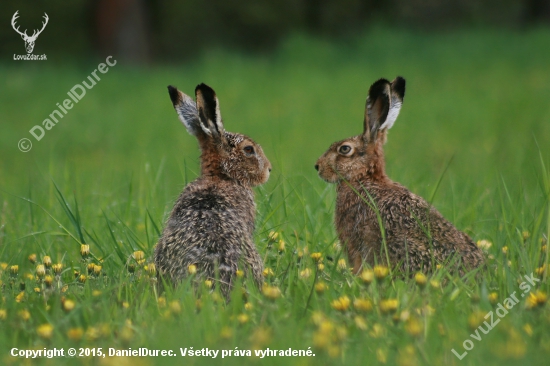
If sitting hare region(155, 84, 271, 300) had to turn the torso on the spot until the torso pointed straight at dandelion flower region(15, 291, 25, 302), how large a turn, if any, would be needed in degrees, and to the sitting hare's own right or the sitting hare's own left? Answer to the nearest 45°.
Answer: approximately 135° to the sitting hare's own left

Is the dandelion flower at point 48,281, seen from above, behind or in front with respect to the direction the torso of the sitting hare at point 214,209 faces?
behind

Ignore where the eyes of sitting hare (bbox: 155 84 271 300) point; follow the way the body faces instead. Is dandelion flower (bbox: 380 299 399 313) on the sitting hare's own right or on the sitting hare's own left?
on the sitting hare's own right

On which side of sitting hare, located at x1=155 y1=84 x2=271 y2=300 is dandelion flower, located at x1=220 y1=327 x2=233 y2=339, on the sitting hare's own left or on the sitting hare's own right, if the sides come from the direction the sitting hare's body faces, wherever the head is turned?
on the sitting hare's own right

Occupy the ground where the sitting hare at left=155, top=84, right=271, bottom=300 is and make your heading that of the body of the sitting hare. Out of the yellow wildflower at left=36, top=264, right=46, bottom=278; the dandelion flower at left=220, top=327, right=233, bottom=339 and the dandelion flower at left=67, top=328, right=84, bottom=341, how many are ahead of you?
0

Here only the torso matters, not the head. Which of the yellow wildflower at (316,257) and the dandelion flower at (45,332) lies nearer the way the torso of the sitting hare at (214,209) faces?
the yellow wildflower

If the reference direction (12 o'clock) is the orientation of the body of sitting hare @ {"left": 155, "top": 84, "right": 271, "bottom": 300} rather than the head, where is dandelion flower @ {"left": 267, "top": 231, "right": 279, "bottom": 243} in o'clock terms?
The dandelion flower is roughly at 12 o'clock from the sitting hare.

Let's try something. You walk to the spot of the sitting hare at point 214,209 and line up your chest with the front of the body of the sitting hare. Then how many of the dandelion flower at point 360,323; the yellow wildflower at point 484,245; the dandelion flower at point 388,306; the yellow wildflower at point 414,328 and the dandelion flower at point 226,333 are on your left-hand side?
0

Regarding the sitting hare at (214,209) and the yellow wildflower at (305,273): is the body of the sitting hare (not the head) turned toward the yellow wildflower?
no

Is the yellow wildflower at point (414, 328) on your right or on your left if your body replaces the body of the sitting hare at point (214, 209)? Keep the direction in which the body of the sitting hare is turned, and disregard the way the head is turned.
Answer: on your right

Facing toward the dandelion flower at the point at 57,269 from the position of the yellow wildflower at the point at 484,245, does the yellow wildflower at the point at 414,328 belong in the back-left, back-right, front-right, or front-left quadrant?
front-left

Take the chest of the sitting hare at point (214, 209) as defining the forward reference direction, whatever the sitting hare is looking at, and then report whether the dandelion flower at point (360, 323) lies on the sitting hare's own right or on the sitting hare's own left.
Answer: on the sitting hare's own right

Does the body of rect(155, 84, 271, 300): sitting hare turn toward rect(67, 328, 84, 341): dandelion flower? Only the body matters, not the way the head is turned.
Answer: no

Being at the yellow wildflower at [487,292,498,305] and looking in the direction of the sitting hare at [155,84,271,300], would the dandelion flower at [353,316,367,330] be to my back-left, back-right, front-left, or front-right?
front-left

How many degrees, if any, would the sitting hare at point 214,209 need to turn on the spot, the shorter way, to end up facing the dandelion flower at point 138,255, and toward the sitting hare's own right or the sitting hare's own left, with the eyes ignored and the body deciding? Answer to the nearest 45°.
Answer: approximately 135° to the sitting hare's own left

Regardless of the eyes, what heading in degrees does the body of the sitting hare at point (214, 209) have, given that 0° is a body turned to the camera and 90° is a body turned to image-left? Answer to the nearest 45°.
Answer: approximately 225°

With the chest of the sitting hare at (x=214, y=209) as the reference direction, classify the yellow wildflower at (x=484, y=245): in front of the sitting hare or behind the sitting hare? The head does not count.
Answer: in front

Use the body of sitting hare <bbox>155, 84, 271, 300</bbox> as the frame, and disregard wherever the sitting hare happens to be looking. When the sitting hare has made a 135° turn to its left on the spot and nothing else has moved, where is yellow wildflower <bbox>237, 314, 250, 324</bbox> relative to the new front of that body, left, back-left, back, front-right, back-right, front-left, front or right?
left

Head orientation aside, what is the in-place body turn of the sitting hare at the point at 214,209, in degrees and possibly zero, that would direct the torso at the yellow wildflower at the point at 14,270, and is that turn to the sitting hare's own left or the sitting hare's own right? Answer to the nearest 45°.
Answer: approximately 135° to the sitting hare's own left
